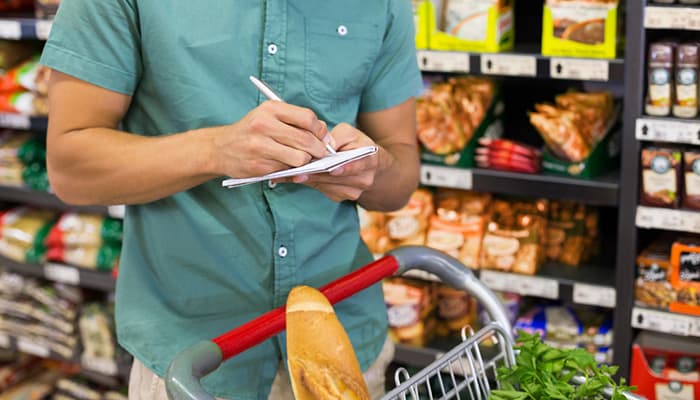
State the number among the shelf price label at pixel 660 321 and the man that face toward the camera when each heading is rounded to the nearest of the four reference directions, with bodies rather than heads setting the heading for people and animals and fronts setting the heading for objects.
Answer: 2

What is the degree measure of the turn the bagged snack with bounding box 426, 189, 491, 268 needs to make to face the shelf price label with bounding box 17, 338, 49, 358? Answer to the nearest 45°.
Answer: approximately 45° to its right

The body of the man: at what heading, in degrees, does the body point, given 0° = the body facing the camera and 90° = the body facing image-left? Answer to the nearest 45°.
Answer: approximately 0°

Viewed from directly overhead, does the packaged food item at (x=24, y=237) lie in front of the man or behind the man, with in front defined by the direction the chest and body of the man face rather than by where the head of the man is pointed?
behind

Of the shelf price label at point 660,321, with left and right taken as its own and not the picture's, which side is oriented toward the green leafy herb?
front
